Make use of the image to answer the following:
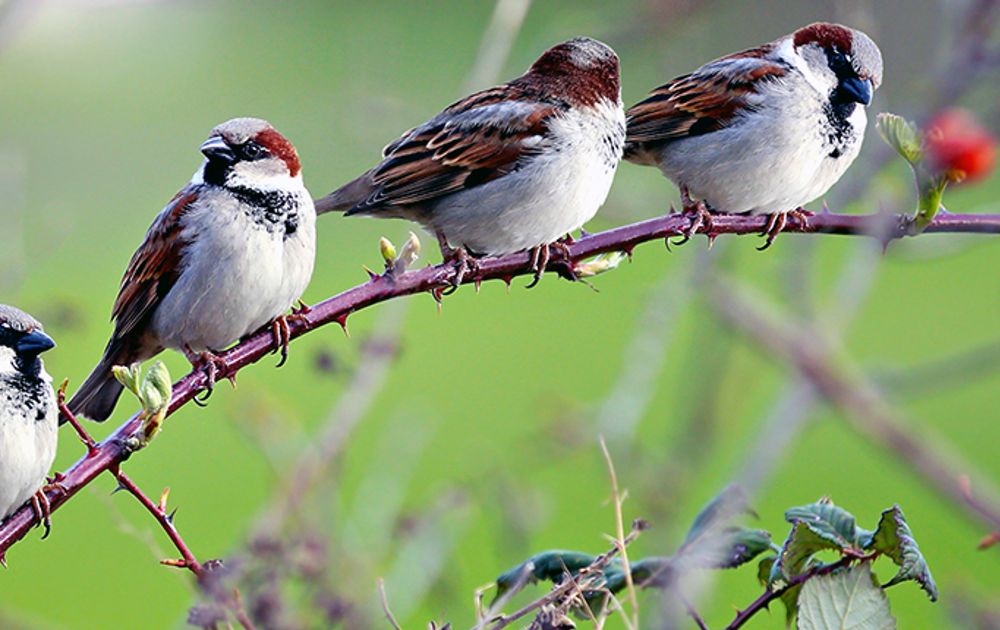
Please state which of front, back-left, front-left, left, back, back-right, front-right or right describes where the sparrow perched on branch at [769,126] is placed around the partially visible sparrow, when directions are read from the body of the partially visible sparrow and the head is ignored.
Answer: front-left

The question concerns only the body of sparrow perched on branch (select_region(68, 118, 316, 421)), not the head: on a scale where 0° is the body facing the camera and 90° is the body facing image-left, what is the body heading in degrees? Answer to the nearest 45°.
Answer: approximately 315°

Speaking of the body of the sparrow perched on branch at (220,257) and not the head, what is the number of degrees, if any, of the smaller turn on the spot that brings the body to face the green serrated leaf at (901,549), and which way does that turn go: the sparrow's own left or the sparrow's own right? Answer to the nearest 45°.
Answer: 0° — it already faces it

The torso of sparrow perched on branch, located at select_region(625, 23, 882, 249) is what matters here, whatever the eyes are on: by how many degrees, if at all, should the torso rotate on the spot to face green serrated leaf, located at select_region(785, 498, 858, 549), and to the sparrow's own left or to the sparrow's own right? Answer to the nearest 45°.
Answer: approximately 45° to the sparrow's own right
